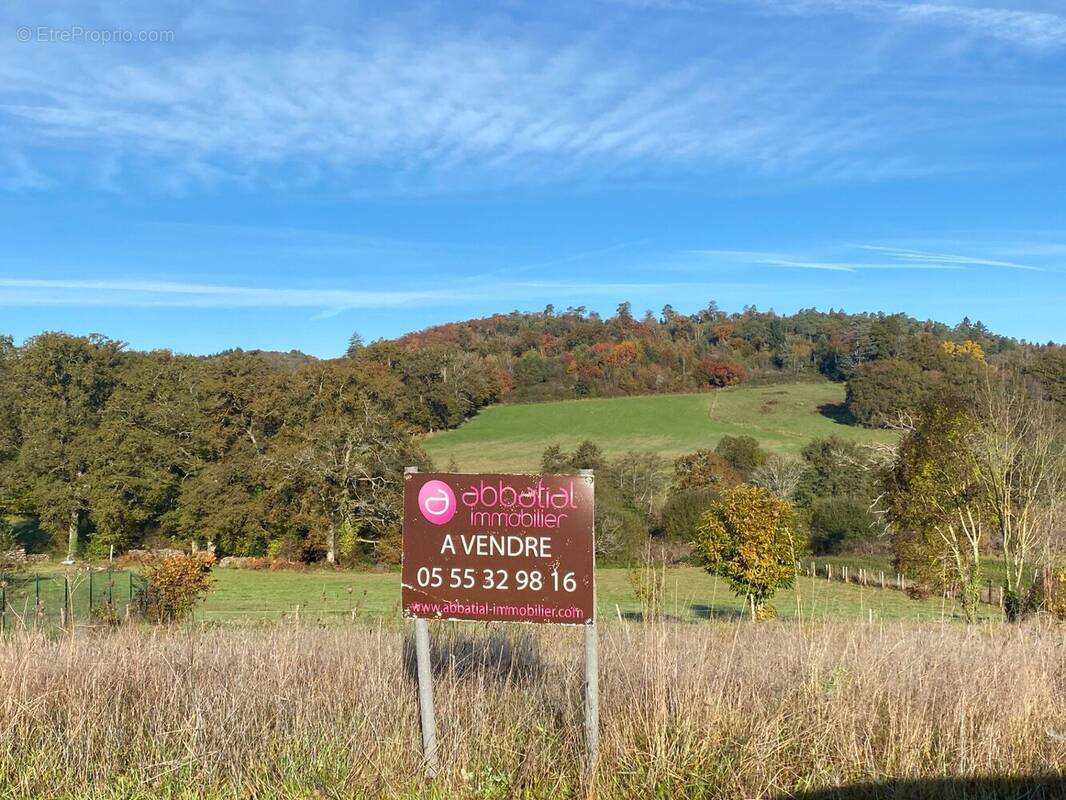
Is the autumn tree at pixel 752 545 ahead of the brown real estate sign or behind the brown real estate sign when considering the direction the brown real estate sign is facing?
behind

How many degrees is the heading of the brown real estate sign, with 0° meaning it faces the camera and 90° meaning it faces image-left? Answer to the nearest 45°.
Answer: approximately 0°

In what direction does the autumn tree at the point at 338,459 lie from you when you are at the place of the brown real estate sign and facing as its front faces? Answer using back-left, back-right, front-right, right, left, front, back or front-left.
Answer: back

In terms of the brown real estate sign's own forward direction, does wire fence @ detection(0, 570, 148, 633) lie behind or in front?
behind

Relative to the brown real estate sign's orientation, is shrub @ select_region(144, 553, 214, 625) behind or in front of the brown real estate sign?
behind

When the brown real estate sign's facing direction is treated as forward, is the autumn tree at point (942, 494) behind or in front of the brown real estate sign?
behind

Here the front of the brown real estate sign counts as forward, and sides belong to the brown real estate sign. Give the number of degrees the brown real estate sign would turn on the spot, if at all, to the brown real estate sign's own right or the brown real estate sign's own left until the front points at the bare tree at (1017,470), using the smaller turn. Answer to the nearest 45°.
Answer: approximately 135° to the brown real estate sign's own left
